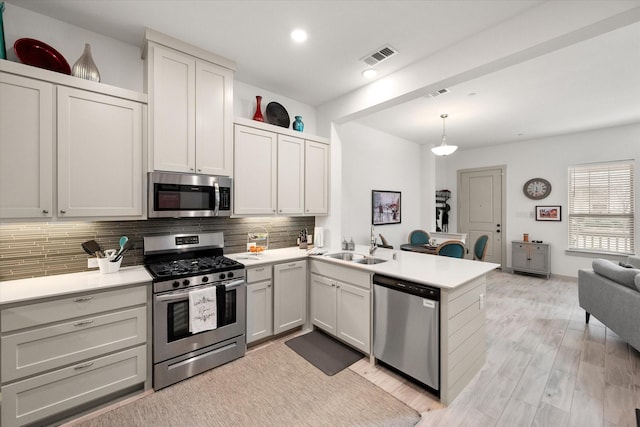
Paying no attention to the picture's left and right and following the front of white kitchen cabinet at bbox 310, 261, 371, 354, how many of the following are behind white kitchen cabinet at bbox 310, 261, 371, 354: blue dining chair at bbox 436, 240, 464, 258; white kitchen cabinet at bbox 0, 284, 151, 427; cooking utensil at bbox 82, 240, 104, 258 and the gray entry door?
2

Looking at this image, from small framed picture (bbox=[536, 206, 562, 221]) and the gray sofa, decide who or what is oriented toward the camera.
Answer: the small framed picture

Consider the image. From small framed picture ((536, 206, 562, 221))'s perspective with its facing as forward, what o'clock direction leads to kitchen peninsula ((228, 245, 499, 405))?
The kitchen peninsula is roughly at 12 o'clock from the small framed picture.

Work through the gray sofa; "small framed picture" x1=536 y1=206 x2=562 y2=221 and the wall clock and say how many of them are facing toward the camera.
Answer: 2

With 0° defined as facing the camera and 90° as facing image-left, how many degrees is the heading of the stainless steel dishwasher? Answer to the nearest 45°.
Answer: approximately 45°

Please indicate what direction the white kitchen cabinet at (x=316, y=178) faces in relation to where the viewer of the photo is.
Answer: facing the viewer and to the right of the viewer

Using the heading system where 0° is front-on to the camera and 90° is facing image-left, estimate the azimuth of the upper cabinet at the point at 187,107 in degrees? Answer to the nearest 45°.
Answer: approximately 315°

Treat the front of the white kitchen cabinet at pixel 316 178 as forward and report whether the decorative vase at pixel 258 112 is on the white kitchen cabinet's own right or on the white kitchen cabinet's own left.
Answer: on the white kitchen cabinet's own right

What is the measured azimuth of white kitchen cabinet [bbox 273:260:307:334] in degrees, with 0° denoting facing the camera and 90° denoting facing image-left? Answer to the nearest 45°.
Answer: approximately 315°

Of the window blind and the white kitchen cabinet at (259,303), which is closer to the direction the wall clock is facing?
the white kitchen cabinet

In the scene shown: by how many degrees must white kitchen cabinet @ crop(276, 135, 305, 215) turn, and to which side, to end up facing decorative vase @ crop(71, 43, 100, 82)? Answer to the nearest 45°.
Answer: approximately 90° to its right

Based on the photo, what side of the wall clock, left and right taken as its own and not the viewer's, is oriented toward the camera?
front

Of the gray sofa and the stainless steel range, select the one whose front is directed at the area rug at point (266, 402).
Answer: the stainless steel range

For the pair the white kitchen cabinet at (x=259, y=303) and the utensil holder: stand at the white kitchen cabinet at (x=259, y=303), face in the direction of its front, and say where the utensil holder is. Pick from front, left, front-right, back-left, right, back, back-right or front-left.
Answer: back-right

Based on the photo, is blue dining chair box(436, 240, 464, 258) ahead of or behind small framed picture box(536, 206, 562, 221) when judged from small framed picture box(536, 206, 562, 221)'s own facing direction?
ahead

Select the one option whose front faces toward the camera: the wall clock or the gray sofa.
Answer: the wall clock
